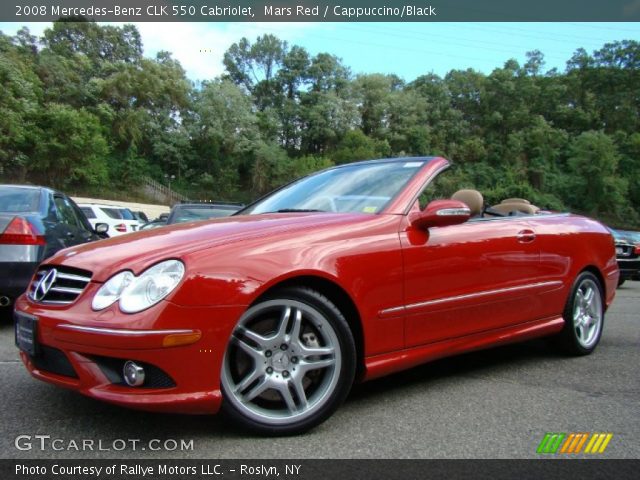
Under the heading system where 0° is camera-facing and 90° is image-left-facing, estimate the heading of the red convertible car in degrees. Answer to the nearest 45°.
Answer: approximately 45°

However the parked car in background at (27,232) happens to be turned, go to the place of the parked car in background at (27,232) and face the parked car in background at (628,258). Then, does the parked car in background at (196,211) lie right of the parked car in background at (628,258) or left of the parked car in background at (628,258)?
left

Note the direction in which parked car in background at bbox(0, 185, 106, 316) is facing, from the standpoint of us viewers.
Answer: facing away from the viewer and to the right of the viewer

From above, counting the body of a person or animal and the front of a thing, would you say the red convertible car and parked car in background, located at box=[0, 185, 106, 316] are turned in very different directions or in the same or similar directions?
very different directions

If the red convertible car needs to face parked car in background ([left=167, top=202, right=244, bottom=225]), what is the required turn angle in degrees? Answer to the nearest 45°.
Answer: approximately 135° to its right

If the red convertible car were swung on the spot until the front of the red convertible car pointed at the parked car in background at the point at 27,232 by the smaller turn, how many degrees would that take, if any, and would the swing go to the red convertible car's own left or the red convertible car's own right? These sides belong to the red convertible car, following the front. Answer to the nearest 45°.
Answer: approximately 90° to the red convertible car's own right

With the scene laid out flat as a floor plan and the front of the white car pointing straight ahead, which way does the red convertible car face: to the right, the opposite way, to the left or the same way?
to the left
